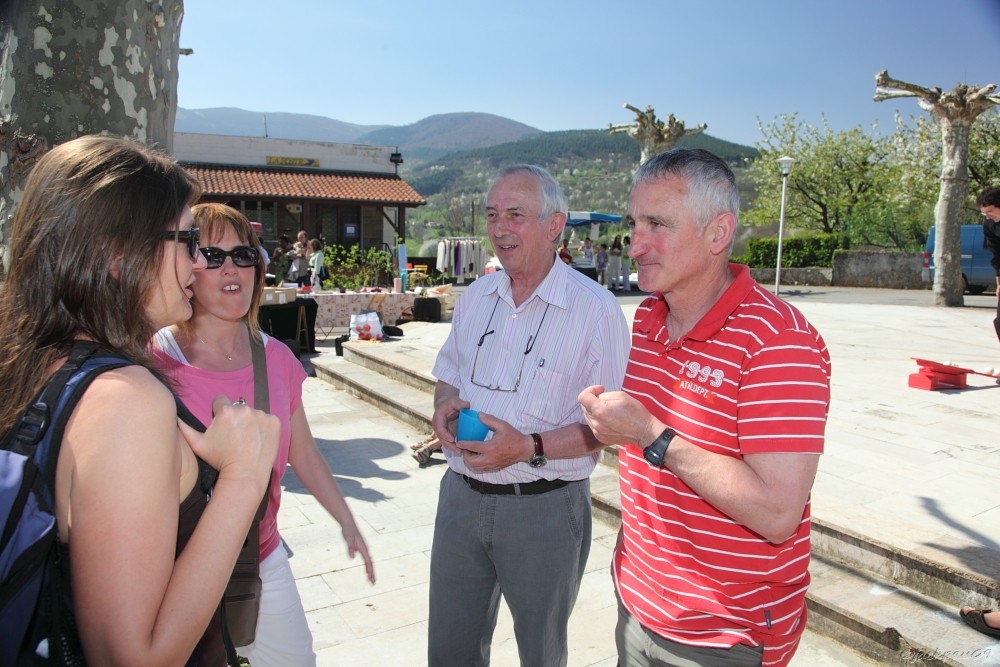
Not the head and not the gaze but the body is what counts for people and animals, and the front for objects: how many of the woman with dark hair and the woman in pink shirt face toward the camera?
1

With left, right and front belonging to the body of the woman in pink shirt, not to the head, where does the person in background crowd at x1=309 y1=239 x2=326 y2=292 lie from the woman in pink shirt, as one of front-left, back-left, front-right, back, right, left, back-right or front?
back

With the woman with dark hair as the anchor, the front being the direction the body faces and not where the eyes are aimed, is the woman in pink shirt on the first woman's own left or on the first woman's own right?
on the first woman's own left

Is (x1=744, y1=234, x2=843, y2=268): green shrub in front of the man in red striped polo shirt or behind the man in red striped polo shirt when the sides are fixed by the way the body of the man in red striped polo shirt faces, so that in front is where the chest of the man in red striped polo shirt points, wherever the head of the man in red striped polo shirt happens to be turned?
behind

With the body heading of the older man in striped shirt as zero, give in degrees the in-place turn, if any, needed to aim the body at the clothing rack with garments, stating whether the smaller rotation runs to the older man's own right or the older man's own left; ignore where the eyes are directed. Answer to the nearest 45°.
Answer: approximately 135° to the older man's own right

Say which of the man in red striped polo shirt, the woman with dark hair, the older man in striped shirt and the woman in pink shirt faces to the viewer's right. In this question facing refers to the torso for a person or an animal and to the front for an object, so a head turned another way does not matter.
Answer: the woman with dark hair

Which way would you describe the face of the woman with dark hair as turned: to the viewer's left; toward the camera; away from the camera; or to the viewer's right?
to the viewer's right

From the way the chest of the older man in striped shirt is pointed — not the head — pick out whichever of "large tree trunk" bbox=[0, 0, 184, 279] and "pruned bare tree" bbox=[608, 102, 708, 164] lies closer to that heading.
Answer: the large tree trunk

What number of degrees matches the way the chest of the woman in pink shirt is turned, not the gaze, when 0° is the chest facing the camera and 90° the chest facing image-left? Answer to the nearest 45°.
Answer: approximately 0°

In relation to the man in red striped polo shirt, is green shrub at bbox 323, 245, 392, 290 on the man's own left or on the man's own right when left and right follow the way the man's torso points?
on the man's own right

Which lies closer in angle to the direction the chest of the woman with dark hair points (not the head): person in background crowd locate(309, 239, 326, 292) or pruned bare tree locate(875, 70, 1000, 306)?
the pruned bare tree

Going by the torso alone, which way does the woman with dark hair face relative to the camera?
to the viewer's right

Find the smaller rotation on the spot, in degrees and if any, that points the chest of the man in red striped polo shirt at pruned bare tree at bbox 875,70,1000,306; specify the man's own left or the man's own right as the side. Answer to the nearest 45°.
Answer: approximately 135° to the man's own right

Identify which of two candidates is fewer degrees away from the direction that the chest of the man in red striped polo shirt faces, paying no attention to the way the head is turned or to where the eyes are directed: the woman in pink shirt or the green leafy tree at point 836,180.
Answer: the woman in pink shirt
